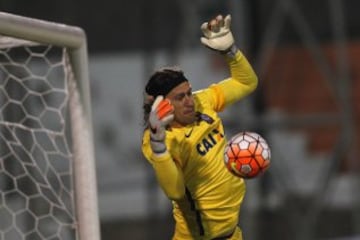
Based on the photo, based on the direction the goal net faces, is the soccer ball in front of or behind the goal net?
in front

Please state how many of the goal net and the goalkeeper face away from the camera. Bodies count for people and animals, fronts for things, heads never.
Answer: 0

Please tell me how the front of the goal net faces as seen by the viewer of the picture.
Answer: facing the viewer and to the right of the viewer

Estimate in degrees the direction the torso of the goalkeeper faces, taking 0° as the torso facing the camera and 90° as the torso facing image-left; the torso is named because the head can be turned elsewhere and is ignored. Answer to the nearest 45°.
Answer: approximately 315°

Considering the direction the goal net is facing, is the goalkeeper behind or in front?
in front

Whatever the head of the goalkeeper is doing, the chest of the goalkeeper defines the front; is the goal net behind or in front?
behind

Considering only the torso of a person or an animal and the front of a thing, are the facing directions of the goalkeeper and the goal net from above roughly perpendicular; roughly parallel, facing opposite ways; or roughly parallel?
roughly parallel
